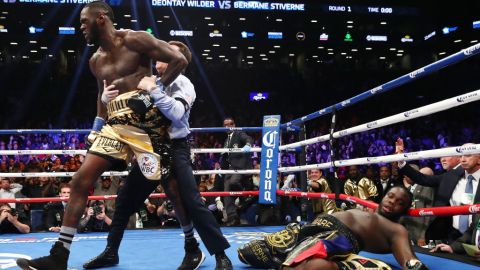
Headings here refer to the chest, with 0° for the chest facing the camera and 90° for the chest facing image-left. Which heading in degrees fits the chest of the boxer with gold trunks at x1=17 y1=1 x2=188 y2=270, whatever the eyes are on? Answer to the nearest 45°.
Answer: approximately 45°

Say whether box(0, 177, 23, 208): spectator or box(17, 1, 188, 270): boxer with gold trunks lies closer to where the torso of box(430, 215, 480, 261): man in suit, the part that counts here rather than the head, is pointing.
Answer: the boxer with gold trunks

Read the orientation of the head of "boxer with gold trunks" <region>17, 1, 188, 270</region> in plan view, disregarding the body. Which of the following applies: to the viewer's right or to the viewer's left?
to the viewer's left

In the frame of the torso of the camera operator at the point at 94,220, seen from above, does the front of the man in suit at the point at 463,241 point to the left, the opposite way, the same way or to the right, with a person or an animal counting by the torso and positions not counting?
to the right

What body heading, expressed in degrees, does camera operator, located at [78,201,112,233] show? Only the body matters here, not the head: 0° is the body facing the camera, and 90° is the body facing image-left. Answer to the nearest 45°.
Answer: approximately 0°

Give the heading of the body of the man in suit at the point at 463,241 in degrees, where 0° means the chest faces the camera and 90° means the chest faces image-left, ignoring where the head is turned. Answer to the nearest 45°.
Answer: approximately 45°
